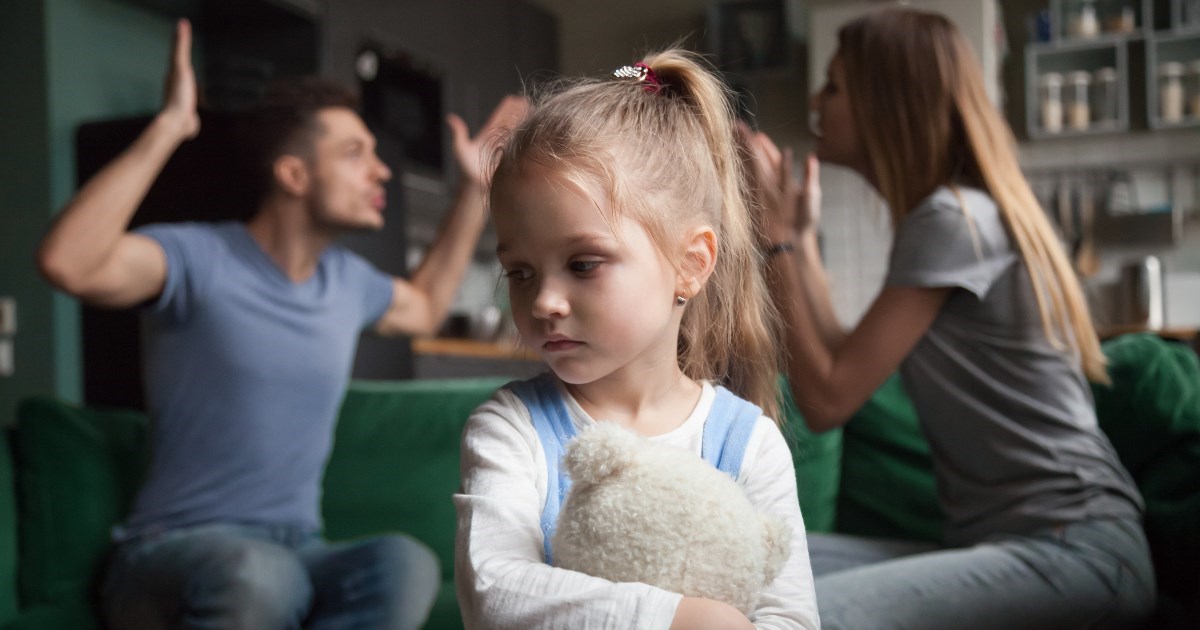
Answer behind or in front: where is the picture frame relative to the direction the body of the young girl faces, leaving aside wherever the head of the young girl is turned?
behind

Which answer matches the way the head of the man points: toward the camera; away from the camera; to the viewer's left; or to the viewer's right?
to the viewer's right

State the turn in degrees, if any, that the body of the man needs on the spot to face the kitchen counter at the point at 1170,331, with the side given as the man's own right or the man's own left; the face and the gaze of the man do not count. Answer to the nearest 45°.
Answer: approximately 90° to the man's own left

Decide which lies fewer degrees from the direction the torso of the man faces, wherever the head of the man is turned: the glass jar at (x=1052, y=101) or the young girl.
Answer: the young girl

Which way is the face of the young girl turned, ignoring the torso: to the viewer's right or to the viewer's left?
to the viewer's left

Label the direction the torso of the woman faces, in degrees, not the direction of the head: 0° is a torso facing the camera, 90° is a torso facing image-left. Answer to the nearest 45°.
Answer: approximately 90°

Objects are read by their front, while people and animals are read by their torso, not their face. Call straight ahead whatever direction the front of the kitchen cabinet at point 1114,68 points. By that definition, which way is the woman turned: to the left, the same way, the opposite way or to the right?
to the right

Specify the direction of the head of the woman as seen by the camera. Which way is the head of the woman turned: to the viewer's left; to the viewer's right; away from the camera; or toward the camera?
to the viewer's left

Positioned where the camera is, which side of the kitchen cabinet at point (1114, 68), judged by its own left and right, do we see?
front

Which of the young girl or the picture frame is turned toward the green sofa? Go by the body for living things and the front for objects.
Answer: the picture frame
